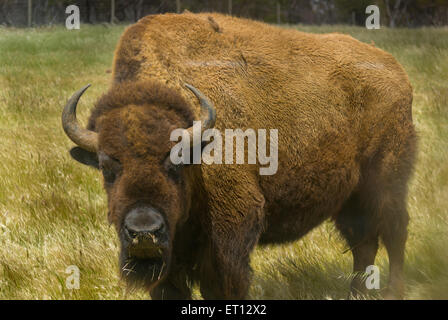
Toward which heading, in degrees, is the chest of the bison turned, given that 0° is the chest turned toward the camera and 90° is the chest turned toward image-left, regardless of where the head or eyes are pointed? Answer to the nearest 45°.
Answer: approximately 45°
